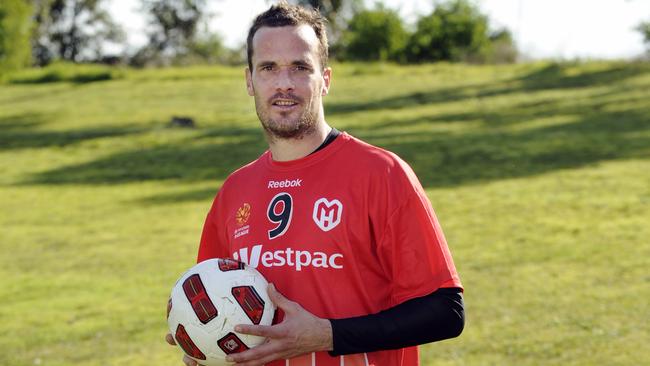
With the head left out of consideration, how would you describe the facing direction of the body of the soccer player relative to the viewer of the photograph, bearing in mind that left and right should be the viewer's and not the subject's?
facing the viewer and to the left of the viewer

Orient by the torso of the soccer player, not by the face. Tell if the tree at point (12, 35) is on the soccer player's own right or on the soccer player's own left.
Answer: on the soccer player's own right

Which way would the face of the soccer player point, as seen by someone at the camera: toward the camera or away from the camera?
toward the camera
